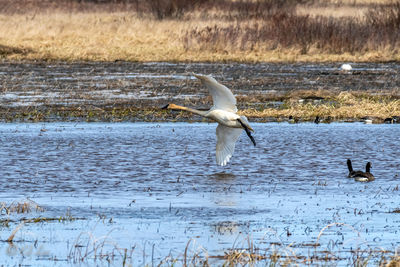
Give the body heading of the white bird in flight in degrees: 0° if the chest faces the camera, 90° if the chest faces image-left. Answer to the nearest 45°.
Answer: approximately 90°
